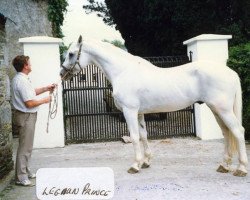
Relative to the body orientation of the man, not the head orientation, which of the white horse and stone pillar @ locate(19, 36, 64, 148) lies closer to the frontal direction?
the white horse

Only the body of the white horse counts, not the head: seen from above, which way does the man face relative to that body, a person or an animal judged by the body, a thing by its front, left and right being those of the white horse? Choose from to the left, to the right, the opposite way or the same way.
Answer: the opposite way

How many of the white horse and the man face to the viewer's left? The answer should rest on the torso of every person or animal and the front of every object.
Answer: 1

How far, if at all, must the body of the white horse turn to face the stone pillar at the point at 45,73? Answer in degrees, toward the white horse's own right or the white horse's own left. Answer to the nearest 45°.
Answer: approximately 45° to the white horse's own right

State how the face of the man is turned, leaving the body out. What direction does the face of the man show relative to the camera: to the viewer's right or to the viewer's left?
to the viewer's right

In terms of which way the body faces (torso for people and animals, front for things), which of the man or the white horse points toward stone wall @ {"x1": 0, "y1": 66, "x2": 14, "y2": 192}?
the white horse

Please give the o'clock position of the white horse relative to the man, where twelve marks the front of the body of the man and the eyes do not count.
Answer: The white horse is roughly at 12 o'clock from the man.

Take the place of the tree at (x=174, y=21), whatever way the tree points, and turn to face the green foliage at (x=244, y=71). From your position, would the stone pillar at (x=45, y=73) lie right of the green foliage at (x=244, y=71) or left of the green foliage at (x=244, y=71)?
right

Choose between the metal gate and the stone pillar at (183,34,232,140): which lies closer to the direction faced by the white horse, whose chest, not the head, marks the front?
the metal gate

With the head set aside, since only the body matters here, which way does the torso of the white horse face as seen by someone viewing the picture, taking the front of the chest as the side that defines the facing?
to the viewer's left

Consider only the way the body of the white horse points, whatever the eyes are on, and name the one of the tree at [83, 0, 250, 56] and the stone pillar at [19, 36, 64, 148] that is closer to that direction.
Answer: the stone pillar

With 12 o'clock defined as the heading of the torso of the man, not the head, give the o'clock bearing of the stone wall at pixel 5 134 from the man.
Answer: The stone wall is roughly at 8 o'clock from the man.

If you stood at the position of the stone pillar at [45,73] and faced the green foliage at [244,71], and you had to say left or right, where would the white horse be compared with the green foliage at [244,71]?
right

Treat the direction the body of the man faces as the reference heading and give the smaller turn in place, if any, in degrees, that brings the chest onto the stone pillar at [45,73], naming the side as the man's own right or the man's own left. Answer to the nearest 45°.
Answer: approximately 90° to the man's own left

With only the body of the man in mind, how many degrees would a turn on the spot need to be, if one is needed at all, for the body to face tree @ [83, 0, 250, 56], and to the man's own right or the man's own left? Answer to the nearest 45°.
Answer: approximately 45° to the man's own left

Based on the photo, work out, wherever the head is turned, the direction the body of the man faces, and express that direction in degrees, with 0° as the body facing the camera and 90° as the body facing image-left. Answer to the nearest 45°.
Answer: approximately 270°
